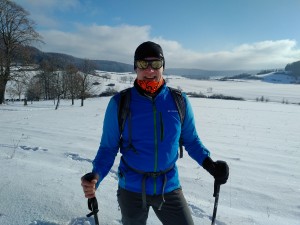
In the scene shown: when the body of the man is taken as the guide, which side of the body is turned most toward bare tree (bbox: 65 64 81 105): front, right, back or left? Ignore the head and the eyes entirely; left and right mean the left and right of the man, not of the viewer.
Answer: back

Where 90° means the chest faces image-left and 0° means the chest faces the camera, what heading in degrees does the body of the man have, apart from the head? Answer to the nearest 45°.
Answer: approximately 0°

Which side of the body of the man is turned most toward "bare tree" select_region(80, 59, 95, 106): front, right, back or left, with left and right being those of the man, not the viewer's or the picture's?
back
